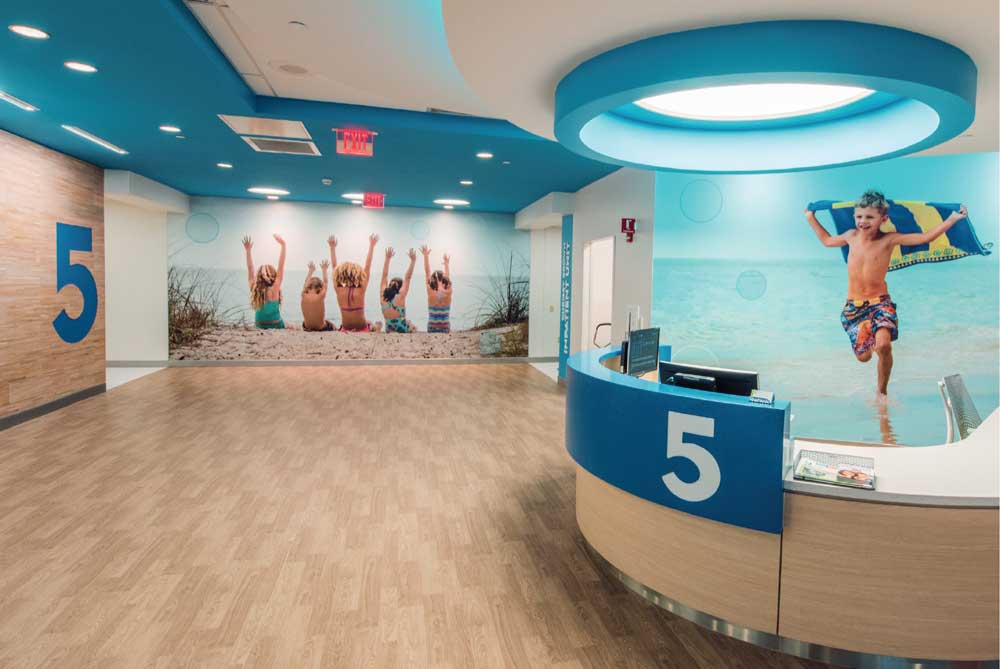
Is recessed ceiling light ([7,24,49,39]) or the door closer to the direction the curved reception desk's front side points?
the recessed ceiling light

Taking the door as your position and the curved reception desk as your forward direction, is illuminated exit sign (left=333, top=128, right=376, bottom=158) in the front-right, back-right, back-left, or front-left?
front-right

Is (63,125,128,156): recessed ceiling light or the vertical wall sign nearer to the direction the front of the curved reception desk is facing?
the recessed ceiling light

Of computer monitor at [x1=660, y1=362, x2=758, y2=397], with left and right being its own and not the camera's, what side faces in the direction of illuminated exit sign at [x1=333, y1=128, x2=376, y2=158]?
left

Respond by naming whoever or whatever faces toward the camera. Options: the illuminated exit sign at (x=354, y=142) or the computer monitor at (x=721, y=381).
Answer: the illuminated exit sign

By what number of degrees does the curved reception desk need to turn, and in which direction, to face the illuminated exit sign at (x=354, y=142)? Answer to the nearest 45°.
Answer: approximately 90° to its right

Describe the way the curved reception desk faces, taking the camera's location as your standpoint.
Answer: facing the viewer and to the left of the viewer

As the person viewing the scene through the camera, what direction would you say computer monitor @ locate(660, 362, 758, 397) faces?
facing away from the viewer and to the right of the viewer

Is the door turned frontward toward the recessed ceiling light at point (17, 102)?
yes

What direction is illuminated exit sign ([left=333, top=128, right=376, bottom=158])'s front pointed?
toward the camera

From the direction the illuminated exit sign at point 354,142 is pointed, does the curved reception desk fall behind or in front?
in front

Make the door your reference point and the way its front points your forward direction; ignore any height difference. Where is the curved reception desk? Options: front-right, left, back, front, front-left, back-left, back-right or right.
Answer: front-left

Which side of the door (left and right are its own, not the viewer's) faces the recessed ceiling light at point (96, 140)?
front

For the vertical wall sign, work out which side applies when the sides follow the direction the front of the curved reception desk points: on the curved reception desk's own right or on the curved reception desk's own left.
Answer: on the curved reception desk's own right

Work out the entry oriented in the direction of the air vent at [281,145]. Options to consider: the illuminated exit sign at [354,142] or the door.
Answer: the door

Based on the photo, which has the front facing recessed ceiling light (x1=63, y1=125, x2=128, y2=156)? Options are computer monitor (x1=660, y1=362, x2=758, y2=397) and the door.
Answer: the door

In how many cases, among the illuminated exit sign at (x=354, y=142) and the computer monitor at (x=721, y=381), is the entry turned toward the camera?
1
